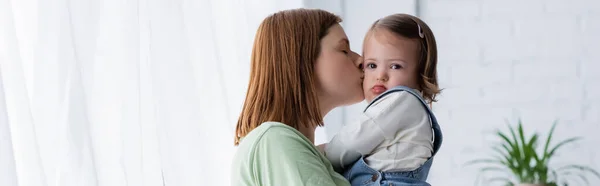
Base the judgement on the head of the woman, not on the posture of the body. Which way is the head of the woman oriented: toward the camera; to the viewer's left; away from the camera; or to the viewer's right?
to the viewer's right

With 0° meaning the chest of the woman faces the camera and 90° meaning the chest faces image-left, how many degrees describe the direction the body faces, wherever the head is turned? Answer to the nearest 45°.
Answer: approximately 270°
